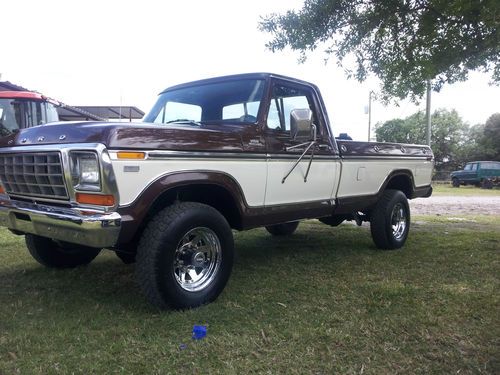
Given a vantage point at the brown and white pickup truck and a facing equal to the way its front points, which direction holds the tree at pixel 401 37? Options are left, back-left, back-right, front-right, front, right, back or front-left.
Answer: back

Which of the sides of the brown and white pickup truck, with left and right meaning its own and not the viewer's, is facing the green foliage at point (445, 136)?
back

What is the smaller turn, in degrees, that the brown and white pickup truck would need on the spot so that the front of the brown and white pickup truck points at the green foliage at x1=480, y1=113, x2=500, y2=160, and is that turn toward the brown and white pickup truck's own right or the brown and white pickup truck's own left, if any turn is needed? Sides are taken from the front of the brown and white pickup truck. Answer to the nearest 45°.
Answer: approximately 180°

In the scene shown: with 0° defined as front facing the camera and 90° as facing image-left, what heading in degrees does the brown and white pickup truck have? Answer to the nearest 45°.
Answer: approximately 45°

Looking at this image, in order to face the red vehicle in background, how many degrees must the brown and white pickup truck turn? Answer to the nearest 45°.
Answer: approximately 90° to its right

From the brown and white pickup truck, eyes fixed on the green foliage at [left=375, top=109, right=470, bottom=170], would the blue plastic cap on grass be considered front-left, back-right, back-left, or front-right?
back-right
